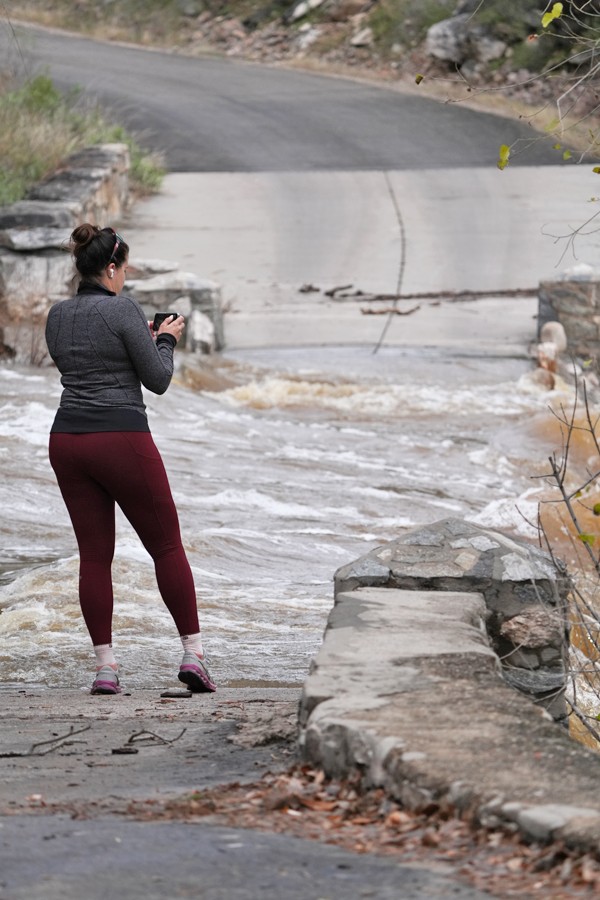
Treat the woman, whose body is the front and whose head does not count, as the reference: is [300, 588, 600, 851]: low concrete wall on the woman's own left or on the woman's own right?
on the woman's own right

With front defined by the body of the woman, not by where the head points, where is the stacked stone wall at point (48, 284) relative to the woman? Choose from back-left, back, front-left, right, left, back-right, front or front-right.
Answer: front-left

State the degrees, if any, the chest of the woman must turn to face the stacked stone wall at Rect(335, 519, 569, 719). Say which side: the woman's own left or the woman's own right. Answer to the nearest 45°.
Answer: approximately 45° to the woman's own right

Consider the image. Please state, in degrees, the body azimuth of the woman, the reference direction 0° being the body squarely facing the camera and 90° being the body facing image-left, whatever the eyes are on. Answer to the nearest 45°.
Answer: approximately 225°

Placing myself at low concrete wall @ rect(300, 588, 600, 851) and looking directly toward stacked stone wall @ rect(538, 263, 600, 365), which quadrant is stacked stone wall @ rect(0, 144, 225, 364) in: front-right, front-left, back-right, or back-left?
front-left

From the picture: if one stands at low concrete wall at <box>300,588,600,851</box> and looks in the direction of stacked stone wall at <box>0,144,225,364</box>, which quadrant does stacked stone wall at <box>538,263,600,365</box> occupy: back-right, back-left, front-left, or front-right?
front-right

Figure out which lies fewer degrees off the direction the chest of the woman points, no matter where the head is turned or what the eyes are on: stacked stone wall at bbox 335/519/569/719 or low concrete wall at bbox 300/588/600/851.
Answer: the stacked stone wall

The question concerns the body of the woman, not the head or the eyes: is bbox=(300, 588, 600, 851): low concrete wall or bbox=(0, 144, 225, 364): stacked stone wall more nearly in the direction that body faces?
the stacked stone wall

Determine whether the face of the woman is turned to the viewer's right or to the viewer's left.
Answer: to the viewer's right

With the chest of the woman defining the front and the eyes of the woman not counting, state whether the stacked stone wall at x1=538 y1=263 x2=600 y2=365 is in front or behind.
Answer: in front

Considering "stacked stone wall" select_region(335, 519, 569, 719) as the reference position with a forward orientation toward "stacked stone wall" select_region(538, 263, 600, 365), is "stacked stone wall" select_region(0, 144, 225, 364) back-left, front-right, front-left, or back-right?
front-left
